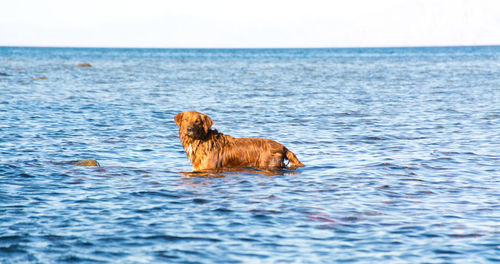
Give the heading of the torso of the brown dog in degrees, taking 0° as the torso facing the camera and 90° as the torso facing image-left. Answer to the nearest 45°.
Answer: approximately 90°

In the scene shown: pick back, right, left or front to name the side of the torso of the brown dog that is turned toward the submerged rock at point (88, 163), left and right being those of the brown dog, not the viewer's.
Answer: front
